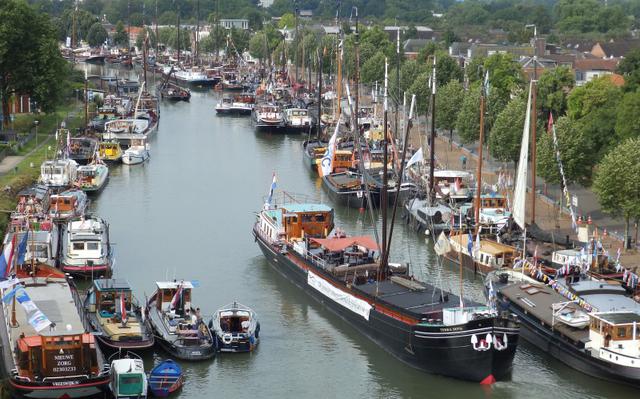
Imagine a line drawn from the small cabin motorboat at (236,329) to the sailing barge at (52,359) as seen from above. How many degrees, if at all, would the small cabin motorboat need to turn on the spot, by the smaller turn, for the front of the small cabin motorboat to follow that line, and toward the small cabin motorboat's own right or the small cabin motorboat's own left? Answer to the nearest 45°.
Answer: approximately 135° to the small cabin motorboat's own left

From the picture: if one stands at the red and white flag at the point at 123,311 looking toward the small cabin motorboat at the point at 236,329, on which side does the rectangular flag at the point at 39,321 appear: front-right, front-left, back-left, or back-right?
back-right

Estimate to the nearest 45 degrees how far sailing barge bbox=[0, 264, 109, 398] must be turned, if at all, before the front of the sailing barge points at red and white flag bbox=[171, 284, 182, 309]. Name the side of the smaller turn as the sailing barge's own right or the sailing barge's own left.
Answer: approximately 45° to the sailing barge's own right

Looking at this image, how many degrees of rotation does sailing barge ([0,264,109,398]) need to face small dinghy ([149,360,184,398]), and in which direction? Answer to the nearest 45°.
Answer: approximately 90° to its right

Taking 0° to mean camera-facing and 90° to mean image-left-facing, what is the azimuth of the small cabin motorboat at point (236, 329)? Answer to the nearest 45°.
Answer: approximately 180°

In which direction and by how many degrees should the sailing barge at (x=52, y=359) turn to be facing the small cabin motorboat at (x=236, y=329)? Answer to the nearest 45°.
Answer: approximately 45° to its right

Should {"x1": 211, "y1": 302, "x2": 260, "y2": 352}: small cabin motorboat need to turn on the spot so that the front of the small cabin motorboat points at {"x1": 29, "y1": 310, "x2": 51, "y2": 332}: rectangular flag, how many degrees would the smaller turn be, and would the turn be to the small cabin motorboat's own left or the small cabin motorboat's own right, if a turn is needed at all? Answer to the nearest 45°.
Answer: approximately 135° to the small cabin motorboat's own left

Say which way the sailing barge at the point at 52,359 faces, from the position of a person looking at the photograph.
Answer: facing away from the viewer
